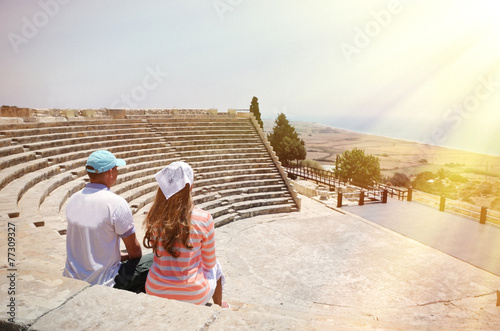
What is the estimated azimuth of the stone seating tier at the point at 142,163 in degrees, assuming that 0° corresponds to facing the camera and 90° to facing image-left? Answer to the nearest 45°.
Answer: approximately 315°

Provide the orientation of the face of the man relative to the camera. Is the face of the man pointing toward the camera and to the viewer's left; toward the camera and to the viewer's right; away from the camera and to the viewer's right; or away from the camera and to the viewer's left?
away from the camera and to the viewer's right

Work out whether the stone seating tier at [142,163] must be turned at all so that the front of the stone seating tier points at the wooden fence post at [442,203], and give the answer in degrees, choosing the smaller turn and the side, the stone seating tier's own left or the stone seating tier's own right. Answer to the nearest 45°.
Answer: approximately 45° to the stone seating tier's own left

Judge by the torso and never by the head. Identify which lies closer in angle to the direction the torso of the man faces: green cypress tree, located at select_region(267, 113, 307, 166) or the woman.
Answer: the green cypress tree

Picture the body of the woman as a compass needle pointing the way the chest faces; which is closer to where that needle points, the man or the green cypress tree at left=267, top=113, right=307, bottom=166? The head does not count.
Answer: the green cypress tree

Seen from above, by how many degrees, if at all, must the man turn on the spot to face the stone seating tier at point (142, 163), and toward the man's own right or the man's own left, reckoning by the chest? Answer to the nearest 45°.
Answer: approximately 45° to the man's own left

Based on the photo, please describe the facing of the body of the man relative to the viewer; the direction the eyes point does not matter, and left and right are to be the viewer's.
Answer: facing away from the viewer and to the right of the viewer

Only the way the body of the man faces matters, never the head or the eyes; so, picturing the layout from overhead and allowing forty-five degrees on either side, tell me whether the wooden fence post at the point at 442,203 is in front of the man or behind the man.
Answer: in front

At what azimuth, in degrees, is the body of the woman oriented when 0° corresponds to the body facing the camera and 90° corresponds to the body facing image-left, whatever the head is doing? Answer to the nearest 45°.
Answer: approximately 225°

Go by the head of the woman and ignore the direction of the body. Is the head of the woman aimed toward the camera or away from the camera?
away from the camera
